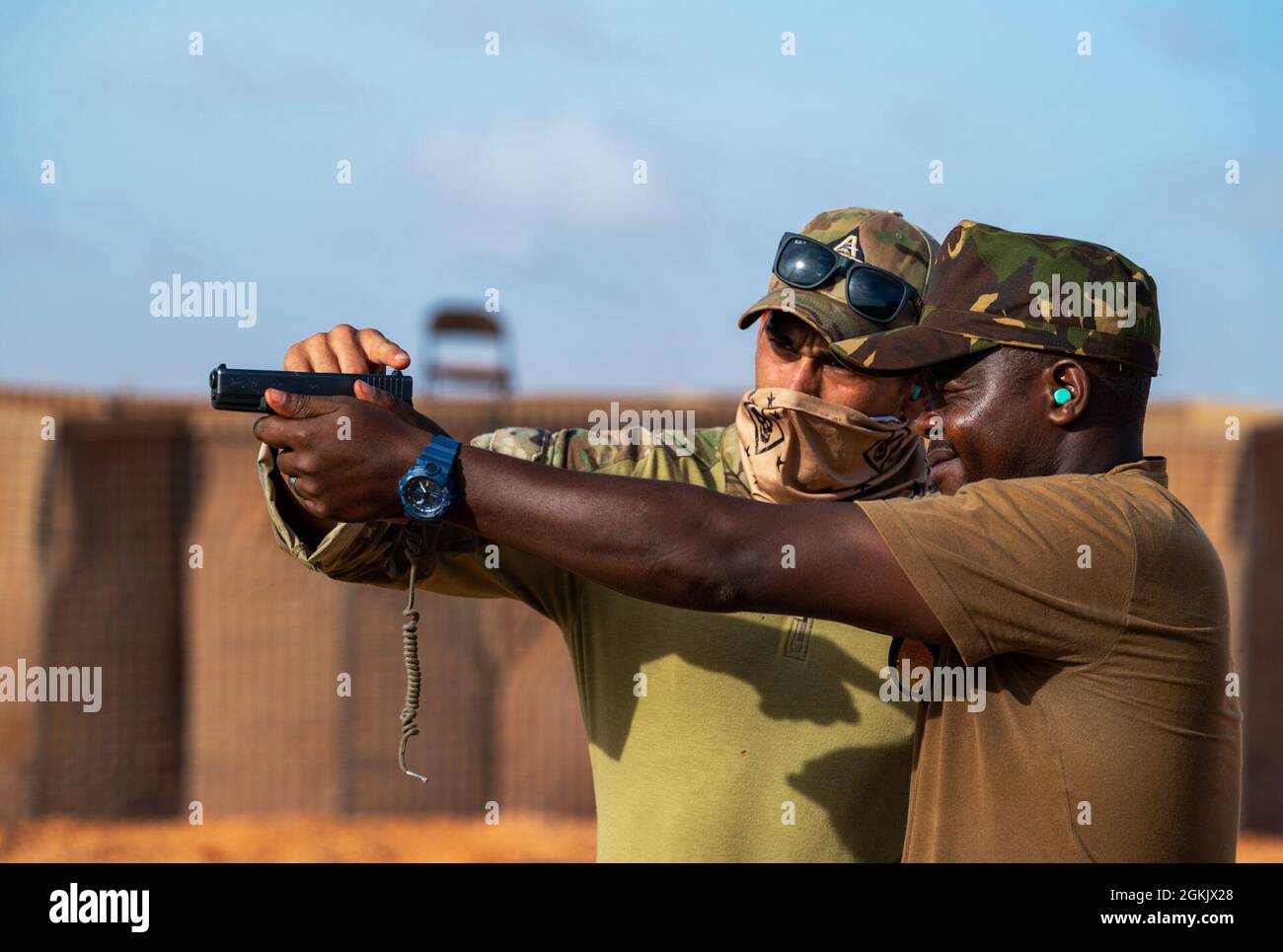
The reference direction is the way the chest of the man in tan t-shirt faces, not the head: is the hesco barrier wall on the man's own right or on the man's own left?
on the man's own right

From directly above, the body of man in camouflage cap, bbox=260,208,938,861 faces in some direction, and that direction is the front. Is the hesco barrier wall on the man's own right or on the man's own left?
on the man's own right

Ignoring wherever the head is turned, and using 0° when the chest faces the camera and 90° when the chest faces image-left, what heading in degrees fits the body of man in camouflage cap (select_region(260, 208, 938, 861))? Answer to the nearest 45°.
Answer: approximately 45°

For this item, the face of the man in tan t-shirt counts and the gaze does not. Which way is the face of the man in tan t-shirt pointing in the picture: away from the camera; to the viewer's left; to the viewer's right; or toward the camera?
to the viewer's left

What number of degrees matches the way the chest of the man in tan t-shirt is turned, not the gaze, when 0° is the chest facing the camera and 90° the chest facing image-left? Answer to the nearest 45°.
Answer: approximately 90°
